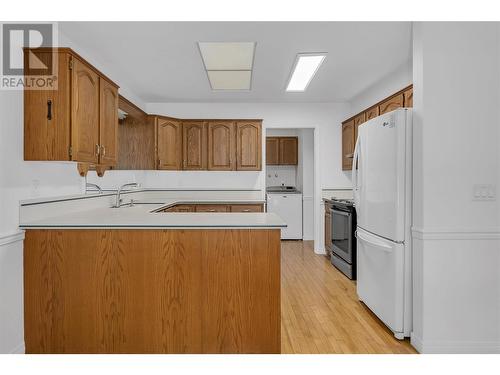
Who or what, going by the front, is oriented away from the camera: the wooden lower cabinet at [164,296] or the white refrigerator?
the wooden lower cabinet

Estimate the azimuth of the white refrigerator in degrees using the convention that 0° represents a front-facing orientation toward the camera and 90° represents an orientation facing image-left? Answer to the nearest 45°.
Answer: approximately 45°

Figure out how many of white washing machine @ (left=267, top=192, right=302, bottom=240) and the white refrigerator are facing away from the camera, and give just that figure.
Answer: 0

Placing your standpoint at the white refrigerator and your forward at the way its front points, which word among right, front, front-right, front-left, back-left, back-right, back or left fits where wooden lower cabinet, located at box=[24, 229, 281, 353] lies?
front

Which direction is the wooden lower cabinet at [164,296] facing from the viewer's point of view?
away from the camera

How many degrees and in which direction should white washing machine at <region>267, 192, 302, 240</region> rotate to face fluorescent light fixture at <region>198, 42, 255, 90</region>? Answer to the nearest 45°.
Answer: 0° — it already faces it

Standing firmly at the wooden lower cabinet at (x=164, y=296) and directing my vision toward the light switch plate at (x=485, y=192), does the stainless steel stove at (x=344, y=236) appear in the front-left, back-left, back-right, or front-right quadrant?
front-left

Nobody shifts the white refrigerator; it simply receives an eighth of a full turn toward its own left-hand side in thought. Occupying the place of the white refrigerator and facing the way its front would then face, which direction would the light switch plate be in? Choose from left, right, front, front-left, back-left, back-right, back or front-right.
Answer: left

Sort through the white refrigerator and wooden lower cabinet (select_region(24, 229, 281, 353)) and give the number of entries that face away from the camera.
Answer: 1

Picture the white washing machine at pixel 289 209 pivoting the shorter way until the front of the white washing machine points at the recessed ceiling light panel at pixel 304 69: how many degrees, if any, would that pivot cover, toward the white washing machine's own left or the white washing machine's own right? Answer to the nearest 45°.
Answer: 0° — it already faces it

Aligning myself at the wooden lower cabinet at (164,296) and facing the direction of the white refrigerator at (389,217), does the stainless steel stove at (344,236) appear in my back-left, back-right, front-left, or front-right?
front-left

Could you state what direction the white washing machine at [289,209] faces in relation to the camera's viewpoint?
facing the viewer

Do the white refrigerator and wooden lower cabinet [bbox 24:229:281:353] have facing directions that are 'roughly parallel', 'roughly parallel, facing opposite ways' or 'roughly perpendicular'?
roughly perpendicular

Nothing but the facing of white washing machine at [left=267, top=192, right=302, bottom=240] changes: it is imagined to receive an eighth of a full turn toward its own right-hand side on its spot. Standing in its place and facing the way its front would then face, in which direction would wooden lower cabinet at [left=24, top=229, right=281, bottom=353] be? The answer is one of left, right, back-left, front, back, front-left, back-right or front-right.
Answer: front-left

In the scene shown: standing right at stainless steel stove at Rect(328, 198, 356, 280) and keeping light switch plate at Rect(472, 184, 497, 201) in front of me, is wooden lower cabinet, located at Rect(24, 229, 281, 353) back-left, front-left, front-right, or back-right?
front-right

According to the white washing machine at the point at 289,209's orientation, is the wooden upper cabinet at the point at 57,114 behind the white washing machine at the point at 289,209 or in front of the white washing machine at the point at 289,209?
in front
